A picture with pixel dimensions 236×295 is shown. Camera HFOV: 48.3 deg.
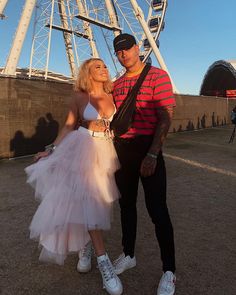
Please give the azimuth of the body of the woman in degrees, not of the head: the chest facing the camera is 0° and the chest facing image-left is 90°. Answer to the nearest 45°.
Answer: approximately 315°

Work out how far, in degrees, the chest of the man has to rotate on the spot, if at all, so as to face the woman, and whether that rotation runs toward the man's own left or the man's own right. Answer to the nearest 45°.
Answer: approximately 45° to the man's own right

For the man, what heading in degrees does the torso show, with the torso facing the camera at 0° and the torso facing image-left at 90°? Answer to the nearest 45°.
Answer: approximately 45°
